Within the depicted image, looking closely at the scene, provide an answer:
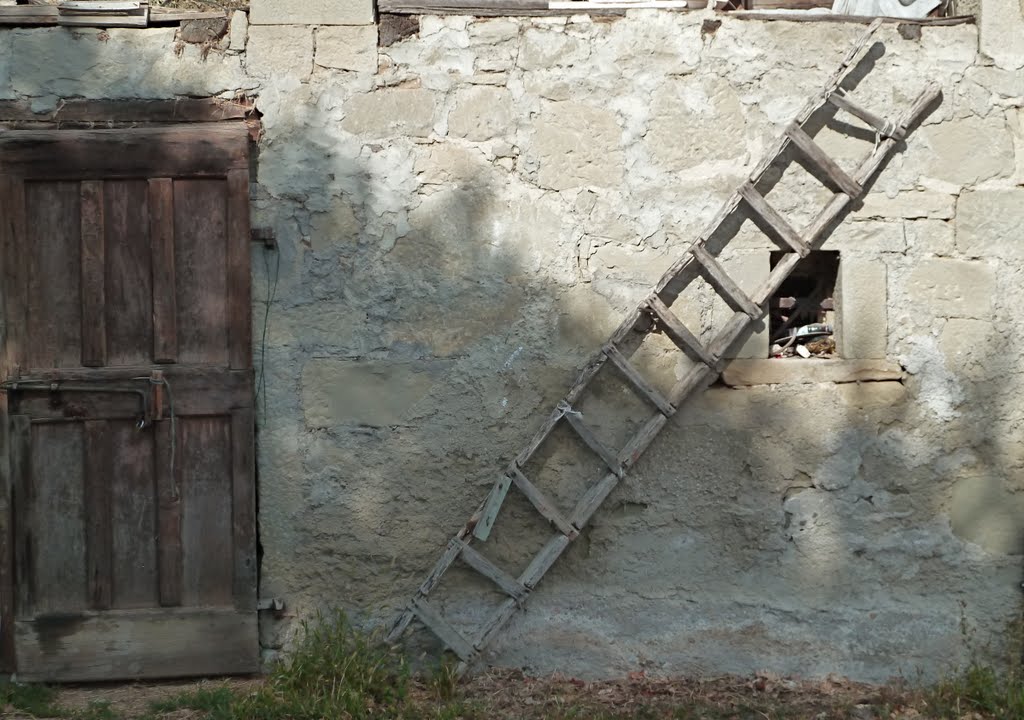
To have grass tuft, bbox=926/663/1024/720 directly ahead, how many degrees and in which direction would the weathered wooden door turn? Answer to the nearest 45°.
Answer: approximately 45° to its left

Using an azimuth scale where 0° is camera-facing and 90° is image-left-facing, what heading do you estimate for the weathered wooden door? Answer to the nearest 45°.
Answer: approximately 0°

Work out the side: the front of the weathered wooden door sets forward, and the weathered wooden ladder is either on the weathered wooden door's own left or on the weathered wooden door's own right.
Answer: on the weathered wooden door's own left

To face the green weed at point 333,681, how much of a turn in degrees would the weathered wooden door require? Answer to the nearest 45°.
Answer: approximately 45° to its left
